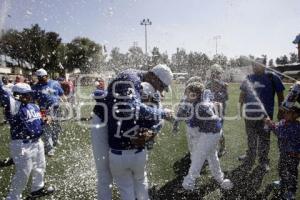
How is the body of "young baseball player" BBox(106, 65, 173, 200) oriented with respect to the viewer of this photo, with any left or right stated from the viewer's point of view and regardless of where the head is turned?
facing away from the viewer and to the right of the viewer

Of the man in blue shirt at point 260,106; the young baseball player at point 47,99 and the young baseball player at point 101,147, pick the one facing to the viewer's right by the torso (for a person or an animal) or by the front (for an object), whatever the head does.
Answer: the young baseball player at point 101,147

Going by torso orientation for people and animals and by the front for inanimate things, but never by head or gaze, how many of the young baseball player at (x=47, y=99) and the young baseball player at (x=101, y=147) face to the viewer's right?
1

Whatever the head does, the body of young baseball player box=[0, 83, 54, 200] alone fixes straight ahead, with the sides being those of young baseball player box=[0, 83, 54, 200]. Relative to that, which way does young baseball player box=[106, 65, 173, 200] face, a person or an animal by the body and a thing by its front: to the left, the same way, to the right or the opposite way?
to the left

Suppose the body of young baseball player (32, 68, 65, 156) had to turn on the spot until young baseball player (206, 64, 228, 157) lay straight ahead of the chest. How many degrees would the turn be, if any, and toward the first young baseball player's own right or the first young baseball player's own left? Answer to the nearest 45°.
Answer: approximately 45° to the first young baseball player's own left

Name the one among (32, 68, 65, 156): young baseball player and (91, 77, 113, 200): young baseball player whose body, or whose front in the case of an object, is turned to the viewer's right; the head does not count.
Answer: (91, 77, 113, 200): young baseball player

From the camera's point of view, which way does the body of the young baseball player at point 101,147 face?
to the viewer's right

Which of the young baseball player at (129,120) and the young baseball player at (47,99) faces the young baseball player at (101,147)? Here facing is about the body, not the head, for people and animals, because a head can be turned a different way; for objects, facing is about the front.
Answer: the young baseball player at (47,99)

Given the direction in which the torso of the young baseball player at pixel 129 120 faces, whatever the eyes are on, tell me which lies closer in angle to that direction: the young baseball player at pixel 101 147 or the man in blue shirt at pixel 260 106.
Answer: the man in blue shirt

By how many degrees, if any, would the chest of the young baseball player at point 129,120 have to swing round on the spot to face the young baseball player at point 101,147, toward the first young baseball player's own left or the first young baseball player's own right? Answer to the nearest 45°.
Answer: approximately 90° to the first young baseball player's own left
